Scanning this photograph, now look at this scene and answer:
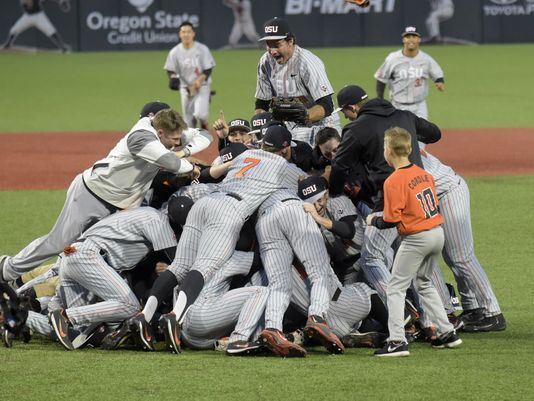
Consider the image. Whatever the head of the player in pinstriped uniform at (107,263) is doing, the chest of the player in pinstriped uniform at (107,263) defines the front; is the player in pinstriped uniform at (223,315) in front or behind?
in front

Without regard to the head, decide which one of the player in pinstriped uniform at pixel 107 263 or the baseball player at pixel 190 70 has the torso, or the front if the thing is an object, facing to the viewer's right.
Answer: the player in pinstriped uniform

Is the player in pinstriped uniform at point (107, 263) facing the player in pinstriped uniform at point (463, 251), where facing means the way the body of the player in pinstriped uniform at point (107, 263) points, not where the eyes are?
yes

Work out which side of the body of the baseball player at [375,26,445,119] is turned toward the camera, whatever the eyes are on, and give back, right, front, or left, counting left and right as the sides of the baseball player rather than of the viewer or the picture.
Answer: front

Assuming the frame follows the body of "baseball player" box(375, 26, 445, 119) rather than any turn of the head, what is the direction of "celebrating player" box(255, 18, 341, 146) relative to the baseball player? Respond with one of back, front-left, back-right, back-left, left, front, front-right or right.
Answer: front

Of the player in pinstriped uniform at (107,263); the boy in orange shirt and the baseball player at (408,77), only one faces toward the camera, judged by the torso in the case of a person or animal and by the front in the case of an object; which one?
the baseball player

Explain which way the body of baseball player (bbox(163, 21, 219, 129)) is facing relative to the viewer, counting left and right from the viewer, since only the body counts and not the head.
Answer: facing the viewer

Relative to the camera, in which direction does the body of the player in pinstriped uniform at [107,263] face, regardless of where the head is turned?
to the viewer's right

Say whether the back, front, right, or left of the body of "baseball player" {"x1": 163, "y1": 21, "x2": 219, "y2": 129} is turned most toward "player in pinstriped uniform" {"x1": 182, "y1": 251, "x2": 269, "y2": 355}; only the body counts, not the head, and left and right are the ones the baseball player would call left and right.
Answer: front

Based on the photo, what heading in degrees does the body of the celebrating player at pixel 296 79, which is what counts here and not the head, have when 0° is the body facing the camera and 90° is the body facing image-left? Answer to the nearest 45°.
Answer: approximately 45°

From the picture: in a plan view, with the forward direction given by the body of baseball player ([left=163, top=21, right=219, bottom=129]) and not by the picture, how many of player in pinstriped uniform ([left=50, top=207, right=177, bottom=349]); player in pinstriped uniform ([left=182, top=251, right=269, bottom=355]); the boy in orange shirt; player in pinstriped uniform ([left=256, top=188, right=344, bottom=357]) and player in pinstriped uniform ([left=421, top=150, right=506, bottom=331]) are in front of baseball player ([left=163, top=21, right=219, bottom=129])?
5

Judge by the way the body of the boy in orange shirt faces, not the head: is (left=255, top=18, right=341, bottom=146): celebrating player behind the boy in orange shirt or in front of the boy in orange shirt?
in front

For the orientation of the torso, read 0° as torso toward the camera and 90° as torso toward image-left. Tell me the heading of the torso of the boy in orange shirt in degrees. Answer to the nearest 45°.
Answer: approximately 135°
